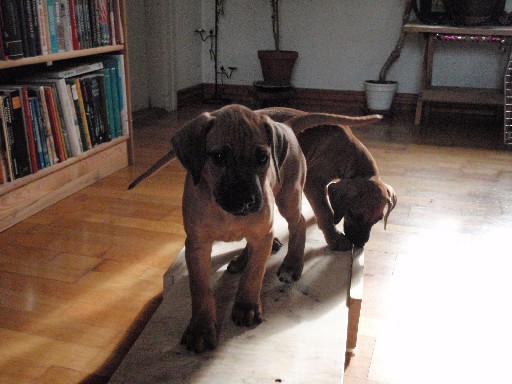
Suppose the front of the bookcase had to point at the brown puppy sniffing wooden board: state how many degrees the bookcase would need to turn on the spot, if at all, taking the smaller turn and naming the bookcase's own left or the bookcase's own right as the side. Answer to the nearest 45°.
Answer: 0° — it already faces it

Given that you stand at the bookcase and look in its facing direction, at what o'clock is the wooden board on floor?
The wooden board on floor is roughly at 1 o'clock from the bookcase.

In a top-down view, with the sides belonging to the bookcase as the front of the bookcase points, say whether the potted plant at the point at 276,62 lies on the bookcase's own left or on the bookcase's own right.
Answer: on the bookcase's own left

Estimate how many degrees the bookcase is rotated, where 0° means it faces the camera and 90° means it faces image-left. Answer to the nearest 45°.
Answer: approximately 315°
